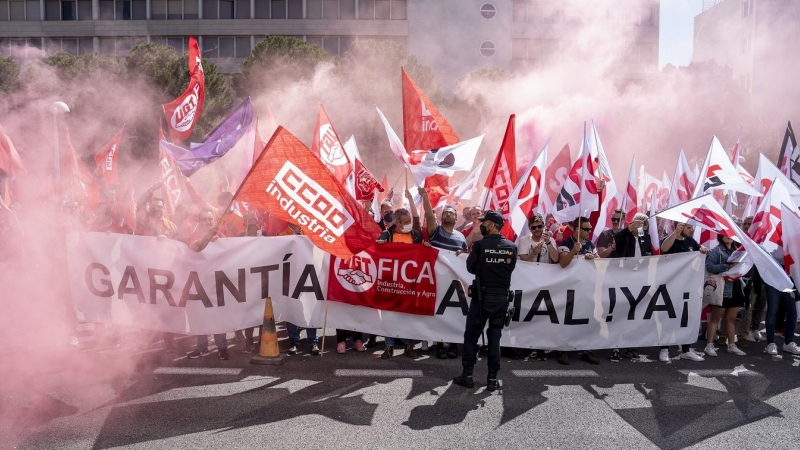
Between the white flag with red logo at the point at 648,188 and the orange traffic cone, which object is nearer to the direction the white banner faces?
the orange traffic cone

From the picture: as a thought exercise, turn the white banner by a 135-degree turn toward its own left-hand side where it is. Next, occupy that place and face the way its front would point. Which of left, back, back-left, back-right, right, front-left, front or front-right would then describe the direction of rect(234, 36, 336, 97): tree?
front-left

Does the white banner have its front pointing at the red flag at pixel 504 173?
no

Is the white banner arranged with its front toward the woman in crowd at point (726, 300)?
no

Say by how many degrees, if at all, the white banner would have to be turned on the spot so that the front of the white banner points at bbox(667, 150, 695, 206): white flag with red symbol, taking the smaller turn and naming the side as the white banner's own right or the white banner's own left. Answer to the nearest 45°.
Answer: approximately 135° to the white banner's own left

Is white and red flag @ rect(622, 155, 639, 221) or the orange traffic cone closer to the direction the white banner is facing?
the orange traffic cone

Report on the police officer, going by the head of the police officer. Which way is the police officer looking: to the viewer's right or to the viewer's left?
to the viewer's left

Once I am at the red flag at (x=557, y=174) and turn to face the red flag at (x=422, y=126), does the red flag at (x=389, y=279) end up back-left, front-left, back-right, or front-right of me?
front-left

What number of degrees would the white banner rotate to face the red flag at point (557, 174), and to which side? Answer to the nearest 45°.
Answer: approximately 135° to its left

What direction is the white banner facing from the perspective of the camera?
toward the camera

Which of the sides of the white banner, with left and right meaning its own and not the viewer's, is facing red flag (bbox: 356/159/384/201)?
back
